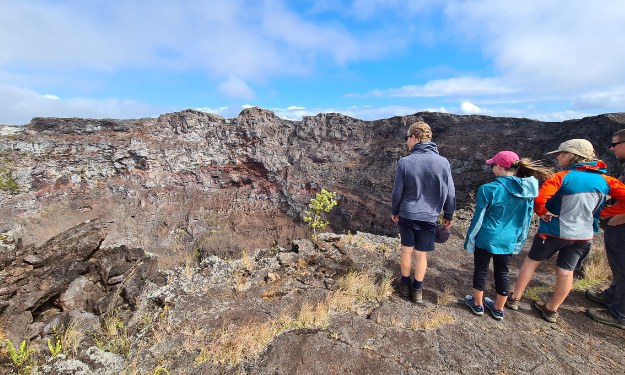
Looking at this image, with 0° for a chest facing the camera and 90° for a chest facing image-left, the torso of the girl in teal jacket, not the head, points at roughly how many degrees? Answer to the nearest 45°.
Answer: approximately 135°

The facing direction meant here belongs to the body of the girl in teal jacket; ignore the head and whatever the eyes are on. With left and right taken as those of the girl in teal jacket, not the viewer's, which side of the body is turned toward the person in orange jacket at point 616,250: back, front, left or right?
right

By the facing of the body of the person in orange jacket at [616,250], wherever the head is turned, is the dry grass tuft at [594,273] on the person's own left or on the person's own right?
on the person's own right

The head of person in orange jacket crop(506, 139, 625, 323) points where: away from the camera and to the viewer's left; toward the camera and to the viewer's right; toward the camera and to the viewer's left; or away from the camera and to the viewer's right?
away from the camera and to the viewer's left

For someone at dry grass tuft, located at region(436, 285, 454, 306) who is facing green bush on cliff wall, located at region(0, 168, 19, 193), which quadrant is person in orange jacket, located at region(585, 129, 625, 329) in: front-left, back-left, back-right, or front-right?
back-right

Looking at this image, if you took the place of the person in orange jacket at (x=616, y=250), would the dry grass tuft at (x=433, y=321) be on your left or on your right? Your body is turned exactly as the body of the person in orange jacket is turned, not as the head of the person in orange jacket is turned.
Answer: on your left

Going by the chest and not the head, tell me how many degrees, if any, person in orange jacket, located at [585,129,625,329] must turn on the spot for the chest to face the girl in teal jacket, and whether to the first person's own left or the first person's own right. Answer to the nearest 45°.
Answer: approximately 45° to the first person's own left

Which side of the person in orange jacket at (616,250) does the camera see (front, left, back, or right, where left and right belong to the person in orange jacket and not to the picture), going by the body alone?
left

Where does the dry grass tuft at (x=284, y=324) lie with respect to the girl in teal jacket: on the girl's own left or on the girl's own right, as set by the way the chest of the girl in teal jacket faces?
on the girl's own left

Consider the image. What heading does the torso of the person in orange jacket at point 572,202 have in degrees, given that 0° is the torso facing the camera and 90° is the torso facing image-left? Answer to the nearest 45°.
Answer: approximately 135°
